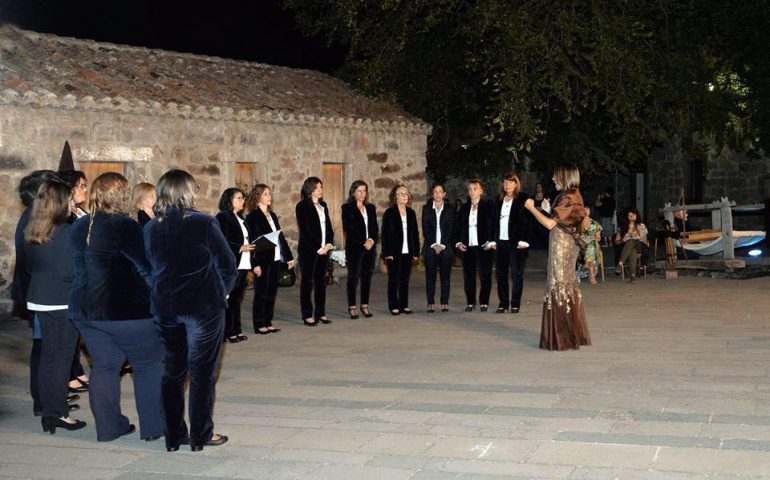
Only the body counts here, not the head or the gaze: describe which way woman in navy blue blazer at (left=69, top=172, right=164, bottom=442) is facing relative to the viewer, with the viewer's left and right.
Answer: facing away from the viewer and to the right of the viewer

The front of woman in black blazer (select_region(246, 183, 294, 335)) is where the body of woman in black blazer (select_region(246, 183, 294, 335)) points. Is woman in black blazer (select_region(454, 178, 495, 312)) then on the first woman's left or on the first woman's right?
on the first woman's left

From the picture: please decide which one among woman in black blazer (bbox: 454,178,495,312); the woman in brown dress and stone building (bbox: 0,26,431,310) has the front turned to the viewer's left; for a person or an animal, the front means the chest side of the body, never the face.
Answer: the woman in brown dress

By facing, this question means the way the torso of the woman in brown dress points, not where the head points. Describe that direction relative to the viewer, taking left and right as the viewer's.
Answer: facing to the left of the viewer

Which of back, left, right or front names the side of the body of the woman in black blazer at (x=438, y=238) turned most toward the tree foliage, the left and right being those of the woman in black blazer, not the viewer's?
back

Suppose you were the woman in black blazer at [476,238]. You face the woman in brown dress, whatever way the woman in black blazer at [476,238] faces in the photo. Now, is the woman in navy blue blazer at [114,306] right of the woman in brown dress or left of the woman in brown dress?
right

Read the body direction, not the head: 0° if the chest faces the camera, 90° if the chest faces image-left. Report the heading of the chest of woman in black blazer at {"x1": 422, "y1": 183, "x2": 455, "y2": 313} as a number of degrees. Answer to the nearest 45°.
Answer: approximately 0°
